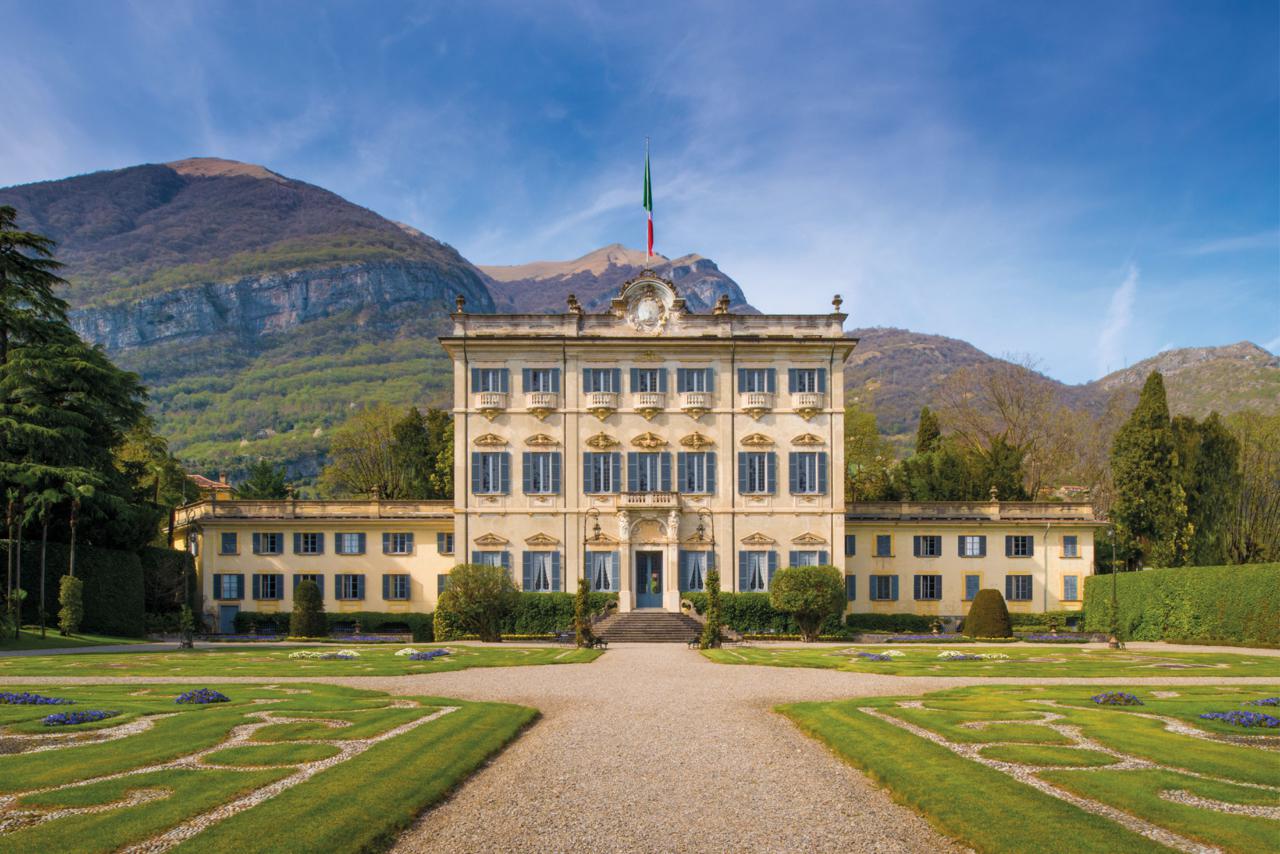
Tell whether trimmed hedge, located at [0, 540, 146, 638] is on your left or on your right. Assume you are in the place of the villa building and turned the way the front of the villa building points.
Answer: on your right

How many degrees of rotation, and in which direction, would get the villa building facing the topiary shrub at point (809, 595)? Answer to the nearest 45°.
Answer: approximately 45° to its left

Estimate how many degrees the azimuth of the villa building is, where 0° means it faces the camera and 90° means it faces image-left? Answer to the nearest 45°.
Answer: approximately 0°

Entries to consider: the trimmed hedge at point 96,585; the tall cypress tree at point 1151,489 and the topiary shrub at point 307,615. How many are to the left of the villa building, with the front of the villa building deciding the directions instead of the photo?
1

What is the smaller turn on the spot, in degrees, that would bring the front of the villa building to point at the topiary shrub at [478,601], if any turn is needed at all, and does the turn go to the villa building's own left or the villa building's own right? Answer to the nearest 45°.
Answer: approximately 45° to the villa building's own right

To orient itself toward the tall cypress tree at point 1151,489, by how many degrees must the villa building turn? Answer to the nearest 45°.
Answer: approximately 90° to its left
